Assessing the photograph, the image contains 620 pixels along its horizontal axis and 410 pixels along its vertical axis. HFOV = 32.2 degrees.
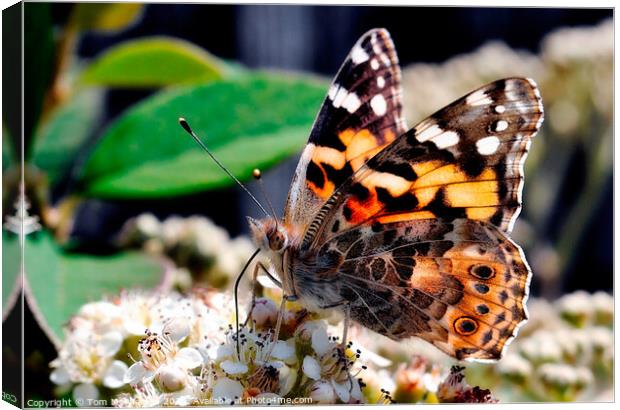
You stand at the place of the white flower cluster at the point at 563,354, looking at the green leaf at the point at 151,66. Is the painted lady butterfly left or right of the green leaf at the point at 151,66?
left

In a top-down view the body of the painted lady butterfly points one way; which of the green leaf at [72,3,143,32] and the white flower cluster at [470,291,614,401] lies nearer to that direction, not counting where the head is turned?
the green leaf

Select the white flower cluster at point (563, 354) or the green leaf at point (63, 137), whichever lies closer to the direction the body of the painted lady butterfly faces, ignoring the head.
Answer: the green leaf

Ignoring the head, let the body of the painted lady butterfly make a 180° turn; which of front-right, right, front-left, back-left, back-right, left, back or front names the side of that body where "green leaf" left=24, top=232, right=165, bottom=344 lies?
back

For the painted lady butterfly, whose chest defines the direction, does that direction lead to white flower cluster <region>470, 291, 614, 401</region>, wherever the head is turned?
no

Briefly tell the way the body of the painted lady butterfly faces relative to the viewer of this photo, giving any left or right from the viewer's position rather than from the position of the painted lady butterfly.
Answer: facing to the left of the viewer

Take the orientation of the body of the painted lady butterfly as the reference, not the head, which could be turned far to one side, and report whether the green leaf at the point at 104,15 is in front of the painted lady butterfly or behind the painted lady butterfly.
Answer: in front

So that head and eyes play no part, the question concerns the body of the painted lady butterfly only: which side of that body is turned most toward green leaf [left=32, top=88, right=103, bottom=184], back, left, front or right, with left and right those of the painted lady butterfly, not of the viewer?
front

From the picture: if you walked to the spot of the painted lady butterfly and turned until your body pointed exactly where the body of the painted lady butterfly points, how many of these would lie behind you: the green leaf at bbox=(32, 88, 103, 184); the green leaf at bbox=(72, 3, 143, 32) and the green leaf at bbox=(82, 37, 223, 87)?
0
